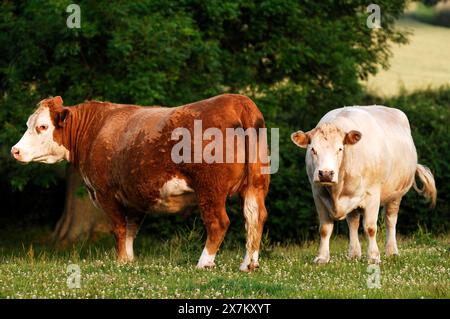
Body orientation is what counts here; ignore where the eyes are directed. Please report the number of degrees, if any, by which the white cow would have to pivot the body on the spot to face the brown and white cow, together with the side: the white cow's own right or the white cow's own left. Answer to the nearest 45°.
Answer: approximately 45° to the white cow's own right

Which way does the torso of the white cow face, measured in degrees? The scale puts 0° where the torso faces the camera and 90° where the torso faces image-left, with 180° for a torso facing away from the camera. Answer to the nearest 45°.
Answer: approximately 45°

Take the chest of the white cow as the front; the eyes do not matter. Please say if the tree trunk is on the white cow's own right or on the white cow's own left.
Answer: on the white cow's own right

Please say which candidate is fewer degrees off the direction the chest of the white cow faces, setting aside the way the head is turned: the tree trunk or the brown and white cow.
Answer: the brown and white cow
